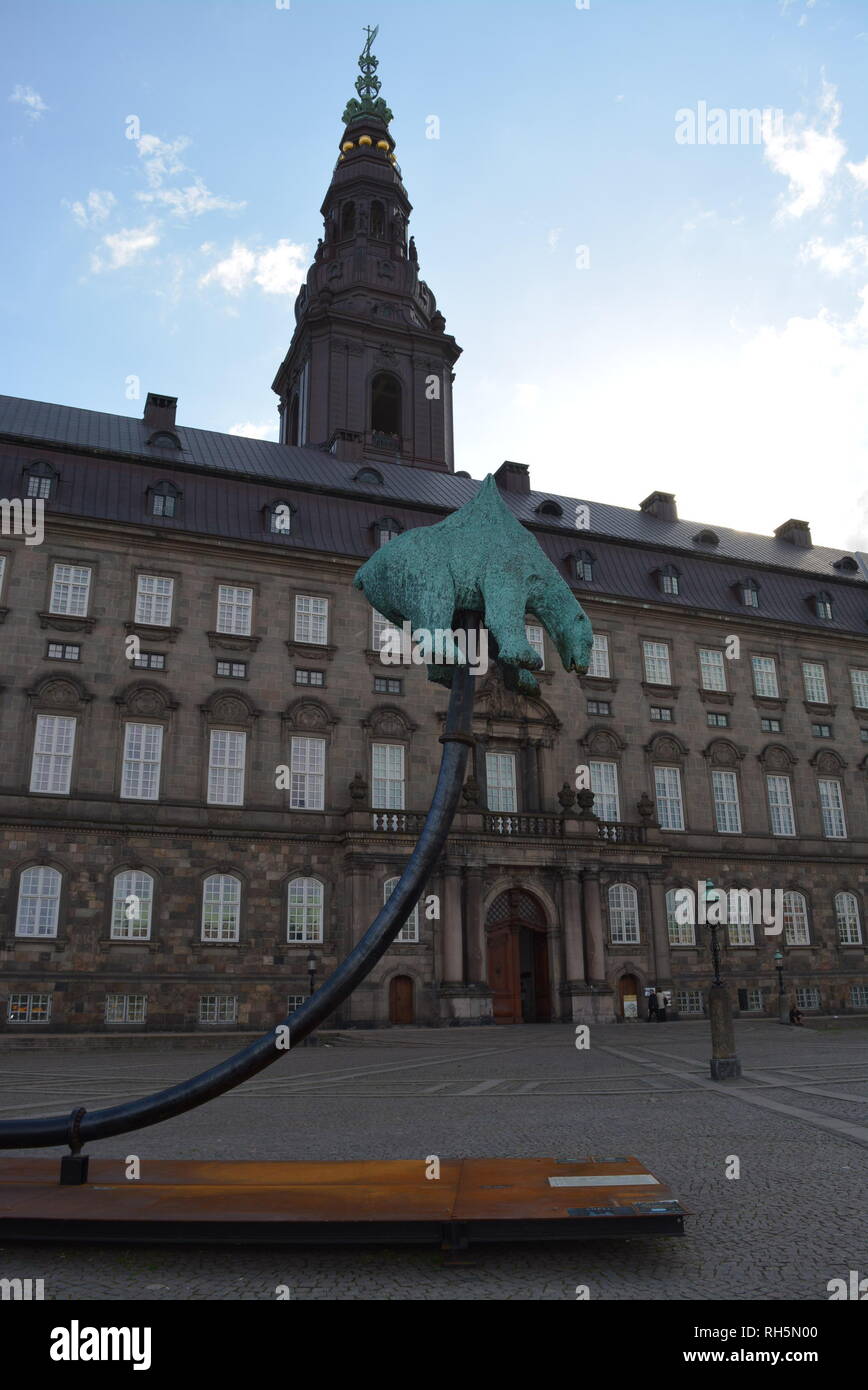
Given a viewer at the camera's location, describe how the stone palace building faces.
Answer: facing the viewer and to the right of the viewer

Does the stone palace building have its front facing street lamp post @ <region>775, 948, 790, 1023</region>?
no
